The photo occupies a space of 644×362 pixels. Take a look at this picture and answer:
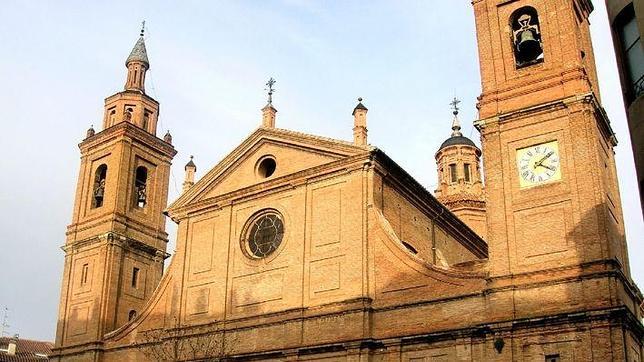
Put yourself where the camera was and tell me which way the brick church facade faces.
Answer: facing the viewer and to the left of the viewer

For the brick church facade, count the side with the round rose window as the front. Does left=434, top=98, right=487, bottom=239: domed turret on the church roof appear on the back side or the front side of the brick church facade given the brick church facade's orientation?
on the back side

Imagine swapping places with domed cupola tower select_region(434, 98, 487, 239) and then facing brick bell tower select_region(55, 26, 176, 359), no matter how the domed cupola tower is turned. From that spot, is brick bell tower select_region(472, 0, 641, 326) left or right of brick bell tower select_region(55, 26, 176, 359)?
left
